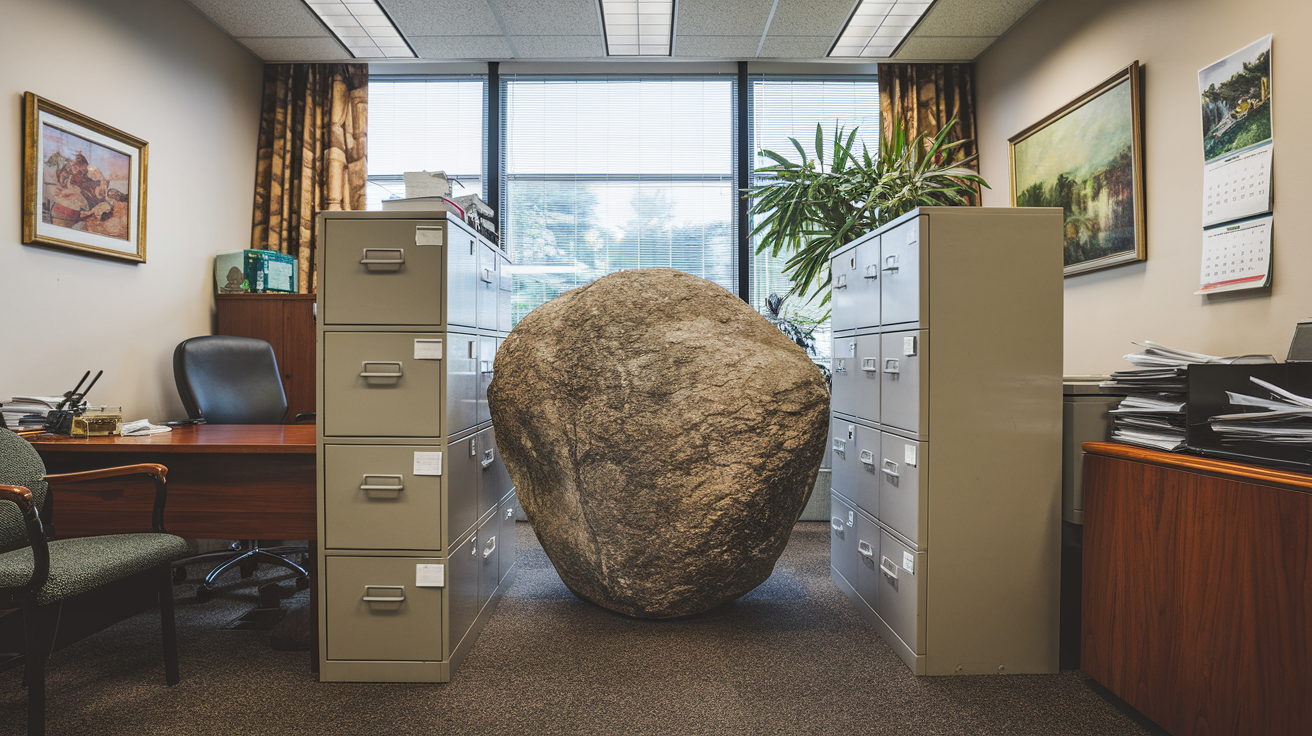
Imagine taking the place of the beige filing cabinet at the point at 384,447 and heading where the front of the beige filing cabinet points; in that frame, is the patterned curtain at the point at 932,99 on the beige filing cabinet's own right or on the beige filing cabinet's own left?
on the beige filing cabinet's own left

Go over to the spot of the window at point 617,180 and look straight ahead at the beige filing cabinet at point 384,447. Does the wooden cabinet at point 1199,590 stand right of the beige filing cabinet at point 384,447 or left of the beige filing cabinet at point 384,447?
left

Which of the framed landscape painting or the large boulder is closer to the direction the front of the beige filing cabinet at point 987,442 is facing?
the large boulder

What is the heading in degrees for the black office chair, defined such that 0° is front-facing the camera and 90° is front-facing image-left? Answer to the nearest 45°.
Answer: approximately 315°

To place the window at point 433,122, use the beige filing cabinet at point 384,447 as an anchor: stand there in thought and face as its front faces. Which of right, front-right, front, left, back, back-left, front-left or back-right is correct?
back

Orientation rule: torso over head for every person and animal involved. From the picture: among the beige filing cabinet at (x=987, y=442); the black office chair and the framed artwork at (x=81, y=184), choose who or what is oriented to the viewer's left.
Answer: the beige filing cabinet
